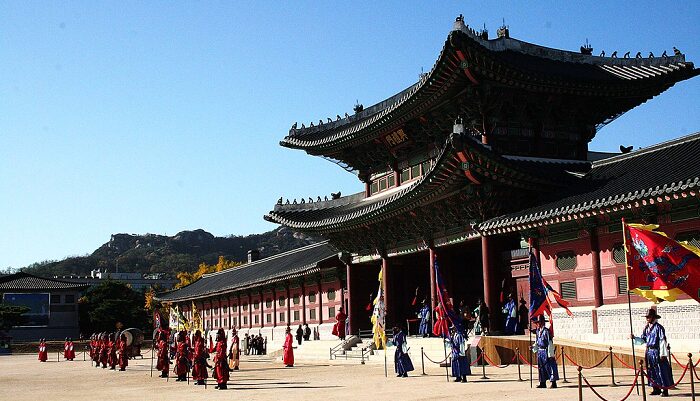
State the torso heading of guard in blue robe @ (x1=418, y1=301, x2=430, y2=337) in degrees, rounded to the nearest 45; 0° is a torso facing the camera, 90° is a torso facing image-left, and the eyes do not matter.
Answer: approximately 45°

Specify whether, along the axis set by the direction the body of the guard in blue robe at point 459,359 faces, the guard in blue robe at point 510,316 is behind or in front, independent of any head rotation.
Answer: behind

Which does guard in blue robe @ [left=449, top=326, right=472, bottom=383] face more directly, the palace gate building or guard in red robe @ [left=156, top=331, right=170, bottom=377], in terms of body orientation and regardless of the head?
the guard in red robe

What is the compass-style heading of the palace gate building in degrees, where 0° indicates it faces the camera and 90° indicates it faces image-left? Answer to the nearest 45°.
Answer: approximately 45°

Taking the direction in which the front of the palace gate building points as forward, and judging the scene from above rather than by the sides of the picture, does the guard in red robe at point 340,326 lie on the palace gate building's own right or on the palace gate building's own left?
on the palace gate building's own right

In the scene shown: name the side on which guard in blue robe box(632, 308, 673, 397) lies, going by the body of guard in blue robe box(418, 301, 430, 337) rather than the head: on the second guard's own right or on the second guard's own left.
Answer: on the second guard's own left

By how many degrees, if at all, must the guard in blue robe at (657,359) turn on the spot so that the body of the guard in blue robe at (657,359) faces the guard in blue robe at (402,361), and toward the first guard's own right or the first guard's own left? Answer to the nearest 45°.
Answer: approximately 90° to the first guard's own right
